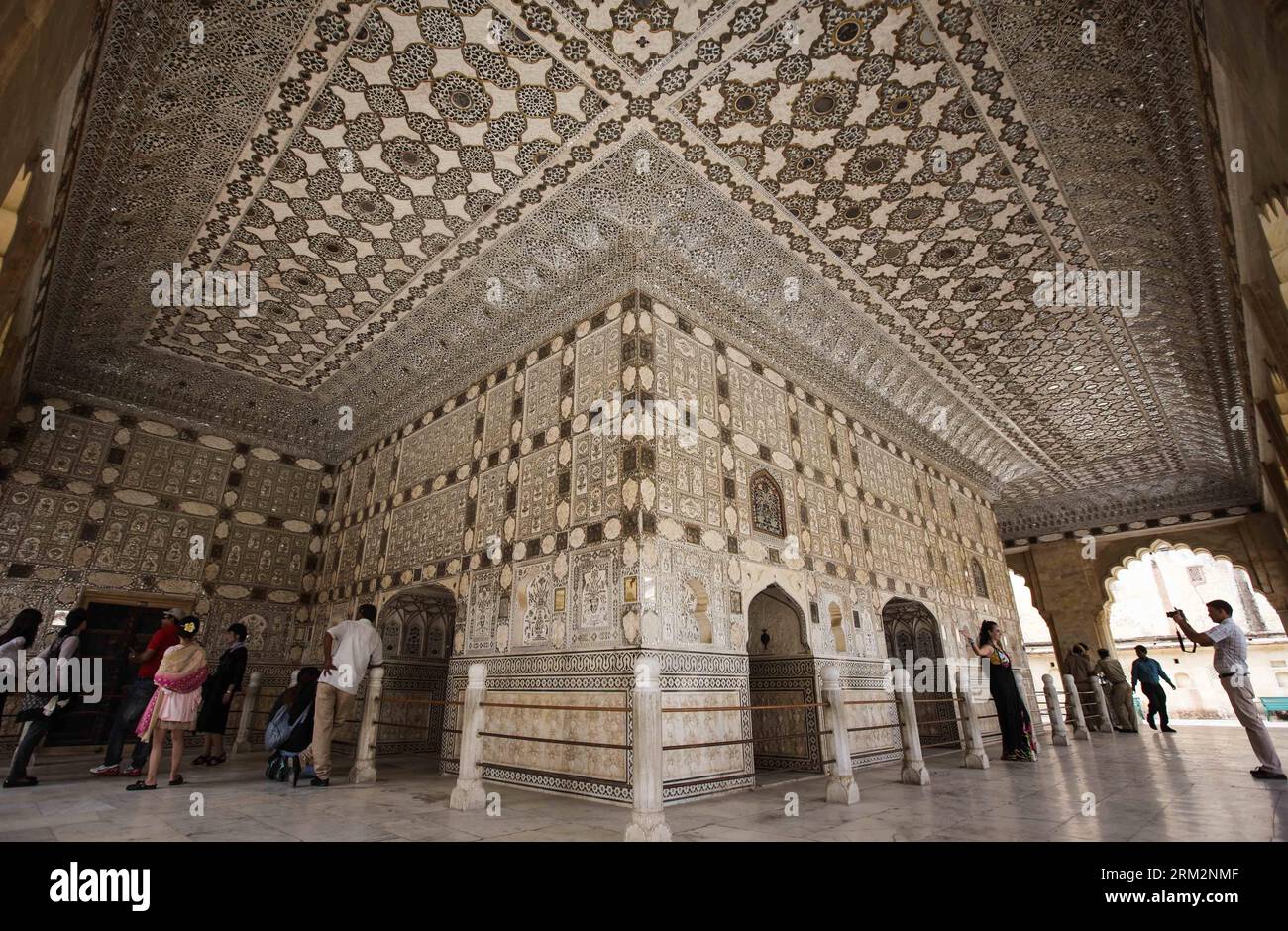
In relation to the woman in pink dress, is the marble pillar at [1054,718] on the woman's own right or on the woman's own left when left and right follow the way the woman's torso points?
on the woman's own right

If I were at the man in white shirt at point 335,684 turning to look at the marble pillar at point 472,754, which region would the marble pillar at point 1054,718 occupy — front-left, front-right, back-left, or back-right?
front-left

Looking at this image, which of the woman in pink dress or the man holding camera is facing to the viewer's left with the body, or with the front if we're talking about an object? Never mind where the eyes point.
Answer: the man holding camera

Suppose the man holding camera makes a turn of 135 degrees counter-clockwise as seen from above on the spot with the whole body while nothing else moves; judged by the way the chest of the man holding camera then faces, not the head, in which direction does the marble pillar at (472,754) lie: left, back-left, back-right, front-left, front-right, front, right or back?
right

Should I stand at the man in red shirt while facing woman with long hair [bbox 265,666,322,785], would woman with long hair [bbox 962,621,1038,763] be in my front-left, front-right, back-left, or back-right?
front-left

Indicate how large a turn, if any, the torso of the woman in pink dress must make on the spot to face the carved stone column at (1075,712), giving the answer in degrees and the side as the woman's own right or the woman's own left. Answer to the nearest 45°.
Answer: approximately 90° to the woman's own right

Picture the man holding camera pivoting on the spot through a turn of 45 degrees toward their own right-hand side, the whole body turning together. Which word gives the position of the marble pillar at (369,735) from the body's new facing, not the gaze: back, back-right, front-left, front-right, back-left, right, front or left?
left

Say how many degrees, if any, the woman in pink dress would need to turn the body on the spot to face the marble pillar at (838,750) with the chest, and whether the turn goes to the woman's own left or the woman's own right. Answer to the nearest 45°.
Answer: approximately 135° to the woman's own right

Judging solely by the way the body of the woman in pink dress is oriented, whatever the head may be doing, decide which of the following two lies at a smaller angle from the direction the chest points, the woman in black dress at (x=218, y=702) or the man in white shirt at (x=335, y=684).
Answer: the woman in black dress

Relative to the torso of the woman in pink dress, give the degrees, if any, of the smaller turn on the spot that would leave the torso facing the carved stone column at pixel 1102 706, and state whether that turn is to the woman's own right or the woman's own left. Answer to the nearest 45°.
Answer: approximately 90° to the woman's own right

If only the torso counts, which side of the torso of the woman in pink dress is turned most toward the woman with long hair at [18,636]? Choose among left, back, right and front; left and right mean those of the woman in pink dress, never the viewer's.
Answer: left

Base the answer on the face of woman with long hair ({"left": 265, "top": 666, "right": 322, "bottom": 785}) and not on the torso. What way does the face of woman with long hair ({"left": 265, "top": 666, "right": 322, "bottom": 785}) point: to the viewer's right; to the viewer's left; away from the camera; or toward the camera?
away from the camera

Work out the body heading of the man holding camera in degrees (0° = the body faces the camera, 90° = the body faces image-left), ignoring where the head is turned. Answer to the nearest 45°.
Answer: approximately 90°

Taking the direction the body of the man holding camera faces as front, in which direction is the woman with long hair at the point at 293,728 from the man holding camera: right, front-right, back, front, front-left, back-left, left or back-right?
front-left

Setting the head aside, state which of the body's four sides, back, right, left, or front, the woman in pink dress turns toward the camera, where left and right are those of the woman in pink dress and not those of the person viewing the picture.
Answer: back
